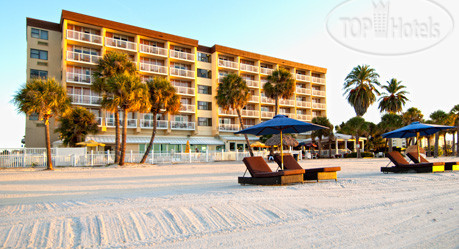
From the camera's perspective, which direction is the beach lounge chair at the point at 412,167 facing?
to the viewer's right

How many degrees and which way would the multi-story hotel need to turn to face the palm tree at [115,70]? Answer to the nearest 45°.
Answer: approximately 45° to its right

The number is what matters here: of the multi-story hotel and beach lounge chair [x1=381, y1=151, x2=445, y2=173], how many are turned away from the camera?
0

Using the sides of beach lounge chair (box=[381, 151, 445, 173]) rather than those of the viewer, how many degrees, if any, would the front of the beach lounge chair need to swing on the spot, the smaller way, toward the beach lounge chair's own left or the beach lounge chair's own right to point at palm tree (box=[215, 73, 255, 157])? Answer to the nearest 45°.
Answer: approximately 135° to the beach lounge chair's own left

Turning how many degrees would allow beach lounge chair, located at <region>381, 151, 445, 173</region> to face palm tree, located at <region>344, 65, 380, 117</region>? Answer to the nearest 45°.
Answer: approximately 90° to its left

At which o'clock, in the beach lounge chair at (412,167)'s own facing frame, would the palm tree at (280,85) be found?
The palm tree is roughly at 8 o'clock from the beach lounge chair.

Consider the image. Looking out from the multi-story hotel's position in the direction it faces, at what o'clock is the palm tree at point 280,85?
The palm tree is roughly at 11 o'clock from the multi-story hotel.

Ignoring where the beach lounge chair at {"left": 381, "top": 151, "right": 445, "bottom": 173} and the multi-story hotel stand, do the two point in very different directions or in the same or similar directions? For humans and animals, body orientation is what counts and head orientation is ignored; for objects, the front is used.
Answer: same or similar directions

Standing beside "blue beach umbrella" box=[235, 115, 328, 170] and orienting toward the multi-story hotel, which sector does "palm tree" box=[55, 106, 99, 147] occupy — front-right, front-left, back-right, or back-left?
front-left

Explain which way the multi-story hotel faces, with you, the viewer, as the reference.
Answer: facing the viewer and to the right of the viewer

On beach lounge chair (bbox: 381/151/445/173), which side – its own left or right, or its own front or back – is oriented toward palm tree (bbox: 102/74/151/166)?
back
